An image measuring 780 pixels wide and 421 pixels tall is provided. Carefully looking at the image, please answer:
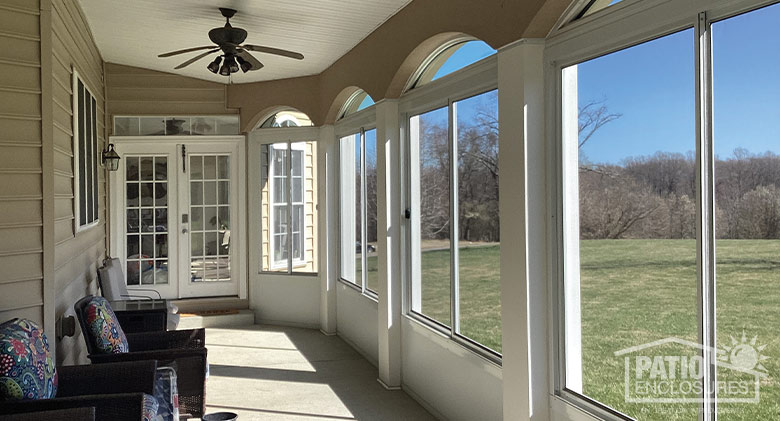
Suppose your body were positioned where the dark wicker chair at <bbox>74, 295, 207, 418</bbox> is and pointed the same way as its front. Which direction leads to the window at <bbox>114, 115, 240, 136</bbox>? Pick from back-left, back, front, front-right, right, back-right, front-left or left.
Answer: left

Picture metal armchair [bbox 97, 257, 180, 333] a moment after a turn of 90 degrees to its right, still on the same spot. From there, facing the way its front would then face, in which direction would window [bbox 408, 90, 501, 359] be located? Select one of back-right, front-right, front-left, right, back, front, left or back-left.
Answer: front-left

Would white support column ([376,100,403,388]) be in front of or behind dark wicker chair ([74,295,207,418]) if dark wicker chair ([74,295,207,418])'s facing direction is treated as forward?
in front

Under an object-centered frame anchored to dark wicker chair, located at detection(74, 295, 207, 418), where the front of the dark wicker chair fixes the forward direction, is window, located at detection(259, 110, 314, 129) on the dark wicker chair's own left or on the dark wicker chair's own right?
on the dark wicker chair's own left

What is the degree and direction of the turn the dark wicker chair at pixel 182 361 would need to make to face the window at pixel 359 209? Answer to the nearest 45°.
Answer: approximately 45° to its left

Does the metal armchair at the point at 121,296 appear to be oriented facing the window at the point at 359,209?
yes

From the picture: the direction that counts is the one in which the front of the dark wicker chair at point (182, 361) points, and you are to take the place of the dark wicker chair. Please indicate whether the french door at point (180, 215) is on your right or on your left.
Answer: on your left

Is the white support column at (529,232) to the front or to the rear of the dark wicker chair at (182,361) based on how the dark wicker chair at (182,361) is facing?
to the front

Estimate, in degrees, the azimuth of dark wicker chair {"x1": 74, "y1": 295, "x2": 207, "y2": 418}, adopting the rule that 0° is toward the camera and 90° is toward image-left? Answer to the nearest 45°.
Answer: approximately 270°

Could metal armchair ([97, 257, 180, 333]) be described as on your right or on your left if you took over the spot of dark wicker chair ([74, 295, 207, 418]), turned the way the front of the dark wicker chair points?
on your left

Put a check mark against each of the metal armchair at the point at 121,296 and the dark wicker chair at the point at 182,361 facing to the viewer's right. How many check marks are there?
2

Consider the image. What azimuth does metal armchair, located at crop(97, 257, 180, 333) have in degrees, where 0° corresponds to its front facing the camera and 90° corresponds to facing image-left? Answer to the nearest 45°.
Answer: approximately 270°
